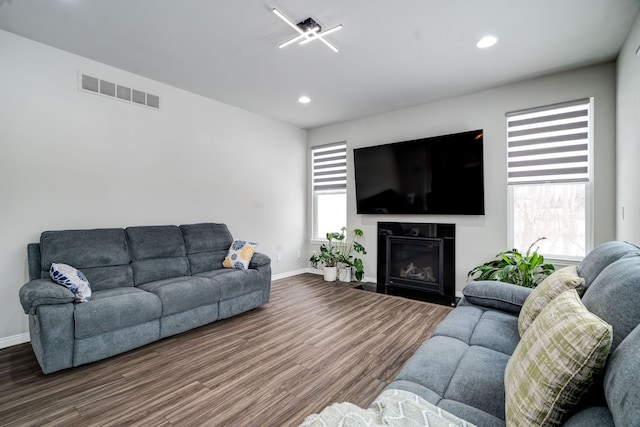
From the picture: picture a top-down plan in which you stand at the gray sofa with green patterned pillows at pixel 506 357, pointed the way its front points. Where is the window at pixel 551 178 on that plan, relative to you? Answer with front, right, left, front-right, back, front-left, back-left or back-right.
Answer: right

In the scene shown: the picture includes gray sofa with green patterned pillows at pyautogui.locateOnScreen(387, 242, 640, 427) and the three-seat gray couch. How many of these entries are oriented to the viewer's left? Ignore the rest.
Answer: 1

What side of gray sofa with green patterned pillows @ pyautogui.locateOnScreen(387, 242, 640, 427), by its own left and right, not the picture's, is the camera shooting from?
left

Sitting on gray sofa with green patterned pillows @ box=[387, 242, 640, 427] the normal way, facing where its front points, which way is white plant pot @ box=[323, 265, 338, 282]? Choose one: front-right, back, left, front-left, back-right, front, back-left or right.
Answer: front-right

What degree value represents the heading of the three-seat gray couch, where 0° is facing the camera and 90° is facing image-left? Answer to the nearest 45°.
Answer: approximately 315°

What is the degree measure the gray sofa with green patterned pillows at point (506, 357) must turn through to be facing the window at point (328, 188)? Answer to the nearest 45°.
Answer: approximately 45° to its right

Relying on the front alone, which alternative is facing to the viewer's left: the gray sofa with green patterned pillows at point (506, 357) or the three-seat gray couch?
the gray sofa with green patterned pillows

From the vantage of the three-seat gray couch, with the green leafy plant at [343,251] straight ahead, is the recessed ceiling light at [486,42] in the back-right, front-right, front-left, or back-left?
front-right

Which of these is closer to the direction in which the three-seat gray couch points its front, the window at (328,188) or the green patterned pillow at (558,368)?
the green patterned pillow

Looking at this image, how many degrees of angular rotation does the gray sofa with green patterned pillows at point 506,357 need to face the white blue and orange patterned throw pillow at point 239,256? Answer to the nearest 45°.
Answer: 0° — it already faces it

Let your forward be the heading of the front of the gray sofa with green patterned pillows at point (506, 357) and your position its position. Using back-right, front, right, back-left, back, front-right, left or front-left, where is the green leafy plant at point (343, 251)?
front-right

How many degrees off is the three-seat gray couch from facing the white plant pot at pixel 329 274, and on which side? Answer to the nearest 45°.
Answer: approximately 45° to its left

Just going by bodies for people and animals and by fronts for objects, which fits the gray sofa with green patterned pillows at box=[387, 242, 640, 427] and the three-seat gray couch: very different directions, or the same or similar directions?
very different directions

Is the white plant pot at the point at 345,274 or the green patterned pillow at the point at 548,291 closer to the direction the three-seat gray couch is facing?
the green patterned pillow
